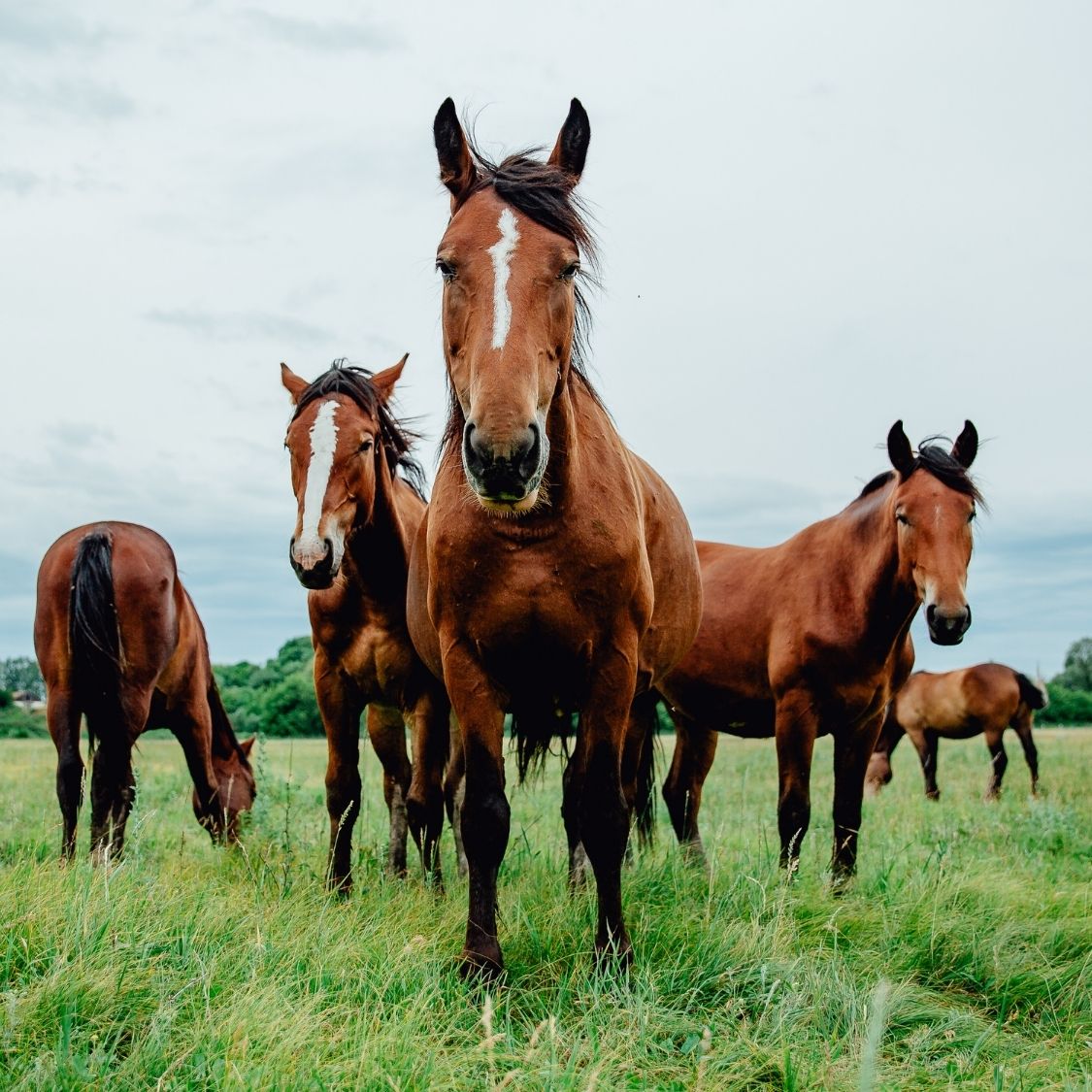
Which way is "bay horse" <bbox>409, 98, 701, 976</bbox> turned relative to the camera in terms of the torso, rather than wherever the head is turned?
toward the camera

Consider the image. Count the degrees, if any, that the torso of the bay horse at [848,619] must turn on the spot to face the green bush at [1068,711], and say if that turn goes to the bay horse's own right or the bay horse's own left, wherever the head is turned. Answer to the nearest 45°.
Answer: approximately 135° to the bay horse's own left

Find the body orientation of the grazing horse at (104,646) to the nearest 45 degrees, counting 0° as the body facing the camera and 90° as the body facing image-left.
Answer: approximately 225°

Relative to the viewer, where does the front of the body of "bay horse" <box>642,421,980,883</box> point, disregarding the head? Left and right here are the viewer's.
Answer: facing the viewer and to the right of the viewer

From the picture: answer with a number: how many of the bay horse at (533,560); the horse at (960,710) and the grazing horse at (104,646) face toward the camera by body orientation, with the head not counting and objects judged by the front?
1

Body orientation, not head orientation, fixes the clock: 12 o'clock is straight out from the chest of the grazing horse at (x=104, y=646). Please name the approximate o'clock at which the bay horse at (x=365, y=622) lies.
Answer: The bay horse is roughly at 3 o'clock from the grazing horse.

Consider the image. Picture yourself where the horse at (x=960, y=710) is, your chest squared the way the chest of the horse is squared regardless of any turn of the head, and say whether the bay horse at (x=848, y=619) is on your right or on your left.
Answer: on your left

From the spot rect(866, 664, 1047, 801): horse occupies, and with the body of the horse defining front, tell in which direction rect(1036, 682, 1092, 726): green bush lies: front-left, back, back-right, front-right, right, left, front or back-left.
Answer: right

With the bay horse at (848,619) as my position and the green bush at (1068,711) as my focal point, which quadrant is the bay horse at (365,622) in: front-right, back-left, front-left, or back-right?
back-left

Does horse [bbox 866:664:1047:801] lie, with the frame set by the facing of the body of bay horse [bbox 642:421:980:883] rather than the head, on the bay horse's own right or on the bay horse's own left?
on the bay horse's own left

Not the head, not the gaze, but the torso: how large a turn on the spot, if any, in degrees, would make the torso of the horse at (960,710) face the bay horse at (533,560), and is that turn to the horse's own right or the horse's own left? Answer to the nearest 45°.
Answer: approximately 90° to the horse's own left
